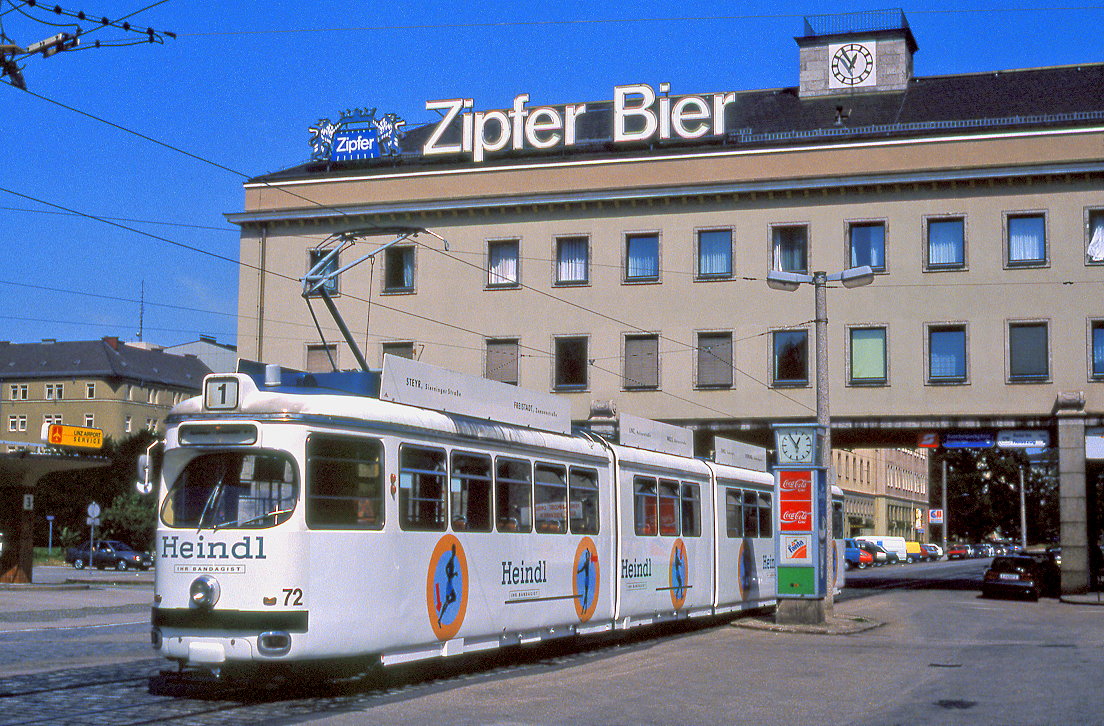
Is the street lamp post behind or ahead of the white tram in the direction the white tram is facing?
behind

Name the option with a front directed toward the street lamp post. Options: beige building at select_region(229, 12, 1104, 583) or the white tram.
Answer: the beige building

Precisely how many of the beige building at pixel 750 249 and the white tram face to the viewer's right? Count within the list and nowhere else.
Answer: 0

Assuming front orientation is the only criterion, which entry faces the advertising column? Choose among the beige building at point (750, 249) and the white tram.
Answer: the beige building

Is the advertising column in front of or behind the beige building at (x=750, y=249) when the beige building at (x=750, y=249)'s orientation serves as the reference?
in front

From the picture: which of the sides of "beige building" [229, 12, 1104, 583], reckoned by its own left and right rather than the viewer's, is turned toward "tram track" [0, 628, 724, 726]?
front

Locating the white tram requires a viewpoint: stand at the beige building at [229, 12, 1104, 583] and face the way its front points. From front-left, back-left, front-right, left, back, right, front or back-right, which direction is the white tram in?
front

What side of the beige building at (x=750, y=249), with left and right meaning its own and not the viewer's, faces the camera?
front

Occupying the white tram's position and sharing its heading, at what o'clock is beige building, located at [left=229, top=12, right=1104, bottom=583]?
The beige building is roughly at 5 o'clock from the white tram.
